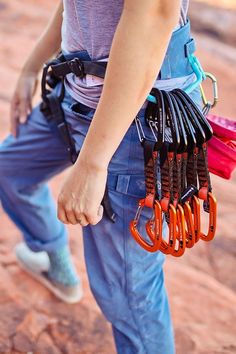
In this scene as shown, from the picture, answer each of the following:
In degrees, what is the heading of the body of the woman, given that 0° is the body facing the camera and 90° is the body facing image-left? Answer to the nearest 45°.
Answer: approximately 45°

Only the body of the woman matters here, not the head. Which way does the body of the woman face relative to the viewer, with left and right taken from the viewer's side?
facing the viewer and to the left of the viewer
